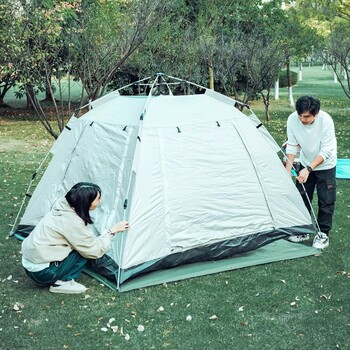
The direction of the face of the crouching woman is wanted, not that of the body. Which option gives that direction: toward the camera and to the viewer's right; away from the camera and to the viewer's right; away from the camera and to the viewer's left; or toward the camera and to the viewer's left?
away from the camera and to the viewer's right

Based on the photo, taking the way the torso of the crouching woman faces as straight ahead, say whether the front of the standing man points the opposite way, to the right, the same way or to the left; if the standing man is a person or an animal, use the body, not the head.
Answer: the opposite way

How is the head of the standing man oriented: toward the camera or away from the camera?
toward the camera

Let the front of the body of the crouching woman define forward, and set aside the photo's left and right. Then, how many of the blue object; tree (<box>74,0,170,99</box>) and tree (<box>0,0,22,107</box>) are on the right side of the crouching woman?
0

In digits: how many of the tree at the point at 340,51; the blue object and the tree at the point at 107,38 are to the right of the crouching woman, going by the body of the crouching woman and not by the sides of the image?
0

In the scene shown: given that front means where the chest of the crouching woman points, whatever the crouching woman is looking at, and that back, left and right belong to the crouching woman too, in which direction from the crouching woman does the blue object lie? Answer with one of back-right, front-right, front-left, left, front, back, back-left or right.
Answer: front-left

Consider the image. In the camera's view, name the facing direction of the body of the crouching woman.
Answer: to the viewer's right

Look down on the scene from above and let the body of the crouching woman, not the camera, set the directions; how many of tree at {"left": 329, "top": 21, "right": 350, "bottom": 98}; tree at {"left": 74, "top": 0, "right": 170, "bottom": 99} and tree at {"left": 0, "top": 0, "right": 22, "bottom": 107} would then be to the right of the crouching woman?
0

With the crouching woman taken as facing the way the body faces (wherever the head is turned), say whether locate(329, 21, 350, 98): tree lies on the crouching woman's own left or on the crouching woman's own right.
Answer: on the crouching woman's own left

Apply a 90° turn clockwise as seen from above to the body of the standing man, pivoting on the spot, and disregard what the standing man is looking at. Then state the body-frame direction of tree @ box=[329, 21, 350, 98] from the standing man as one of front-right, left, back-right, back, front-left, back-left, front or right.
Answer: front-right

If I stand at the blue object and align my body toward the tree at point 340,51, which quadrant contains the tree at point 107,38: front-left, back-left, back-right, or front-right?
front-left

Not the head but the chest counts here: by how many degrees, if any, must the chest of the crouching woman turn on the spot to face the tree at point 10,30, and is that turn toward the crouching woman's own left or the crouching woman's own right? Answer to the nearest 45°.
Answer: approximately 90° to the crouching woman's own left

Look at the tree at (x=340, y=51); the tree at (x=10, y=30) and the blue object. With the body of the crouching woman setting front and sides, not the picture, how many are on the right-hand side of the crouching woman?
0

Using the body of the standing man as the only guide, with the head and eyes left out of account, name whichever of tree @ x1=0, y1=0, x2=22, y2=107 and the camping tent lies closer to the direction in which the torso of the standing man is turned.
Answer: the camping tent

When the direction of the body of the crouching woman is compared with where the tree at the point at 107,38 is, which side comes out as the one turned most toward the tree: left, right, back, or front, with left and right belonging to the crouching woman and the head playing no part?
left

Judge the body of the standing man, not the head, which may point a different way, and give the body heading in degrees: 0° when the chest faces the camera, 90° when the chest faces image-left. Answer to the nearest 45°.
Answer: approximately 45°

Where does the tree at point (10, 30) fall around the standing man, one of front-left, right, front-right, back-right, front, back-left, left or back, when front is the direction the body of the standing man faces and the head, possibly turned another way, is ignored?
right
